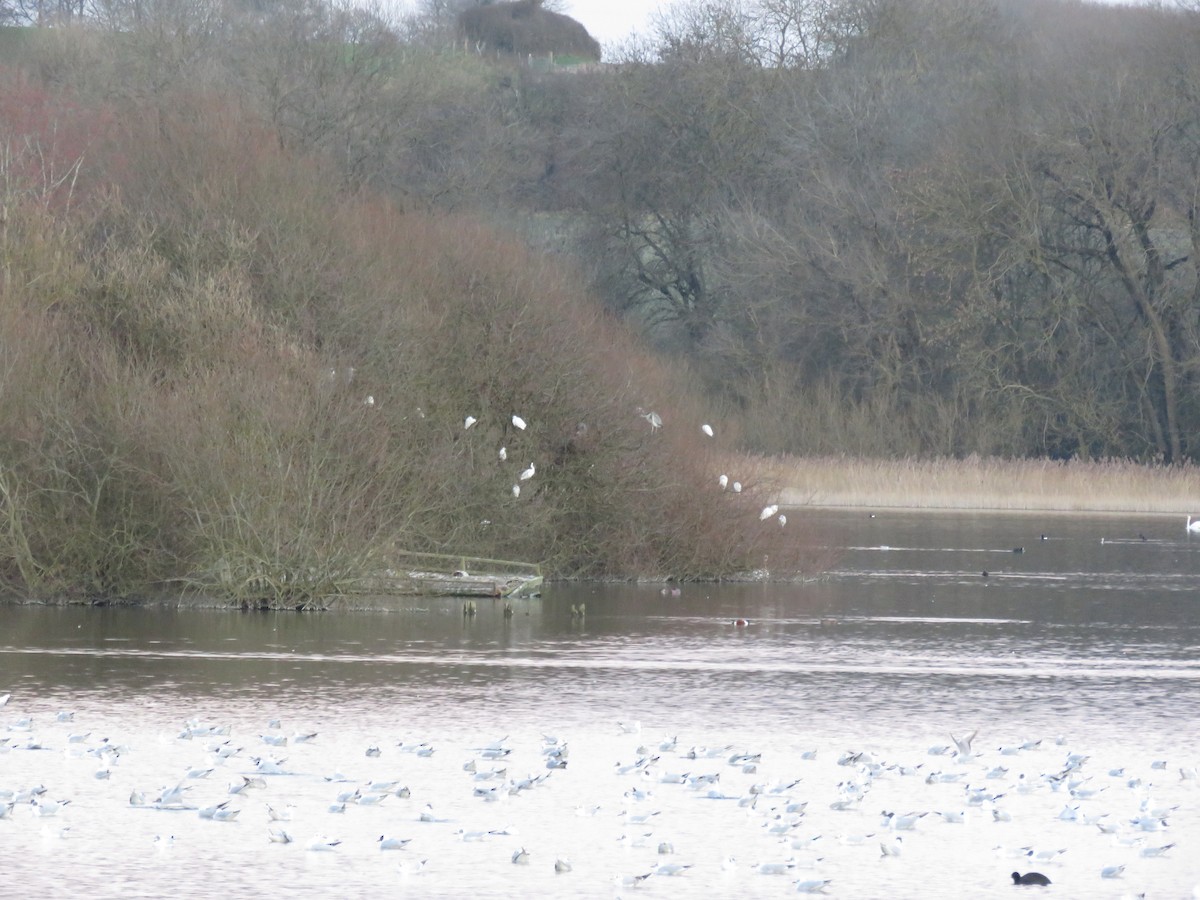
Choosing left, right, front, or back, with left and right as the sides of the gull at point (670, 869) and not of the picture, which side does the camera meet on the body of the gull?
left

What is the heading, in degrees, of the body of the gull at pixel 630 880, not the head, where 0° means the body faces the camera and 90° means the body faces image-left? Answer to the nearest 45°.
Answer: approximately 90°

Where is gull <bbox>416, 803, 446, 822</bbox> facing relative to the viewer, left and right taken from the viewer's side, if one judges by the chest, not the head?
facing to the left of the viewer

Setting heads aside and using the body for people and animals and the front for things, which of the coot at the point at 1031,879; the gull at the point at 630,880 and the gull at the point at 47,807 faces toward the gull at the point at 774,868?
the coot

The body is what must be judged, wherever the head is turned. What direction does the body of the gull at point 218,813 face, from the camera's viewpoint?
to the viewer's left

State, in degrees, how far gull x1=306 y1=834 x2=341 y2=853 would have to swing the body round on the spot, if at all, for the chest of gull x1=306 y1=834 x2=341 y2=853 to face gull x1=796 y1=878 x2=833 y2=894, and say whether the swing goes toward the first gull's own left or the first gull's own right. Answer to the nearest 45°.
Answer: approximately 180°

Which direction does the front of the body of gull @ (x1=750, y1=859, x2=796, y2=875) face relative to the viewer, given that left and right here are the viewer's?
facing to the left of the viewer

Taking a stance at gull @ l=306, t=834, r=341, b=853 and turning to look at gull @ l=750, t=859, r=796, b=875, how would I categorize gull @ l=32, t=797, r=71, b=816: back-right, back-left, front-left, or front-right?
back-left
